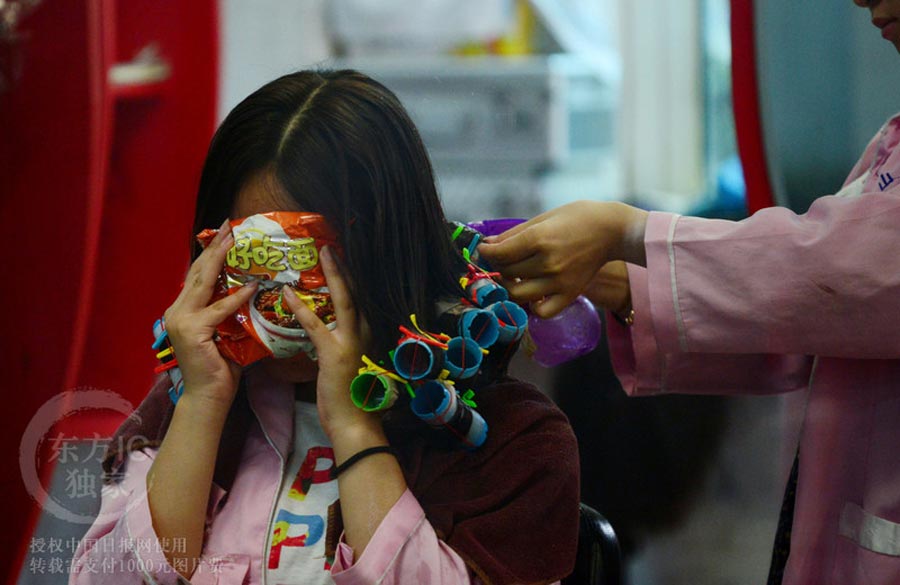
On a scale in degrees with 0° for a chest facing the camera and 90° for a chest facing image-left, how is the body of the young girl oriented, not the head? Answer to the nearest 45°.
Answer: approximately 45°

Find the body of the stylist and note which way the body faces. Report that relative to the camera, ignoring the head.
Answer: to the viewer's left
